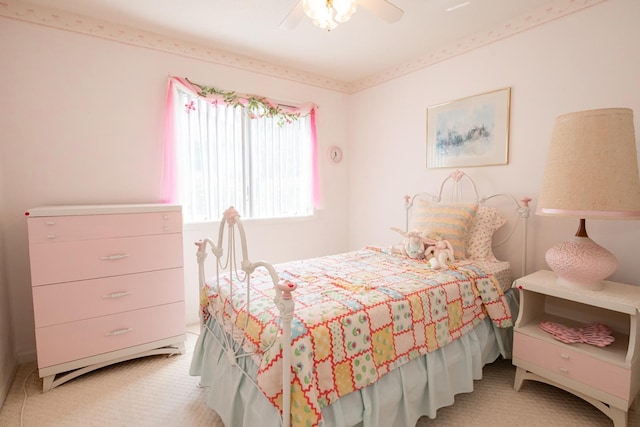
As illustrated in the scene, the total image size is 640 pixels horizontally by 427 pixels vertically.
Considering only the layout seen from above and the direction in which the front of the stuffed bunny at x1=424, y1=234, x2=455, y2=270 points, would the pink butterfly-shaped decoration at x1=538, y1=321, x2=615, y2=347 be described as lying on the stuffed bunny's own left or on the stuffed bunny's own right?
on the stuffed bunny's own left

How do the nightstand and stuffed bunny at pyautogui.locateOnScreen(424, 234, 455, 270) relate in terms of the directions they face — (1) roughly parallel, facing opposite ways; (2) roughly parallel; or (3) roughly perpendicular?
roughly parallel

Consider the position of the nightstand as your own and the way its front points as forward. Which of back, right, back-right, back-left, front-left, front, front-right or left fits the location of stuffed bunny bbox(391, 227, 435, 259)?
front-right

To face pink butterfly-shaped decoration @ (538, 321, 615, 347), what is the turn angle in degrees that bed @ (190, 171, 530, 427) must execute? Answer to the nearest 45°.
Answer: approximately 135° to its left

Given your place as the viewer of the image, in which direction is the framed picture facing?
facing the viewer and to the left of the viewer

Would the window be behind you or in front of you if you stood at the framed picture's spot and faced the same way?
in front

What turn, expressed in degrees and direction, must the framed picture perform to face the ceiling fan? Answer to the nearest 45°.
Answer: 0° — it already faces it

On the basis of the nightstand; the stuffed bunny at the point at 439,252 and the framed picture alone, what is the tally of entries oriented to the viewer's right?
0

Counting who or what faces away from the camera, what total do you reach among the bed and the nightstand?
0

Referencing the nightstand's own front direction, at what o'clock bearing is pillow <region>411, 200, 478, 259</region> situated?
The pillow is roughly at 2 o'clock from the nightstand.

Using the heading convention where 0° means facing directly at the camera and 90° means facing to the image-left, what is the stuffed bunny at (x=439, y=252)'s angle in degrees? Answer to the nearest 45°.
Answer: approximately 45°

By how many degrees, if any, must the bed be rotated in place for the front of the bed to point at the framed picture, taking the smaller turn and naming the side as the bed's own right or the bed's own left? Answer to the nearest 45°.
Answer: approximately 180°
